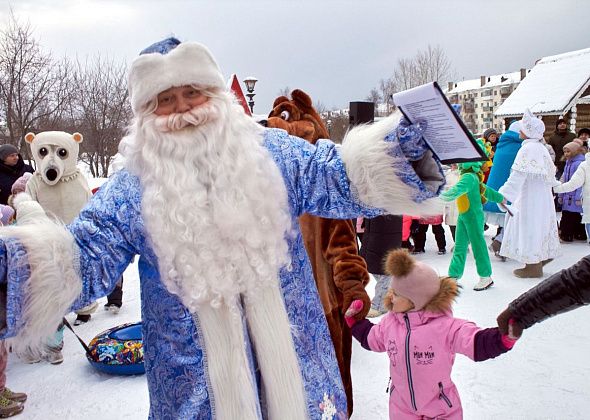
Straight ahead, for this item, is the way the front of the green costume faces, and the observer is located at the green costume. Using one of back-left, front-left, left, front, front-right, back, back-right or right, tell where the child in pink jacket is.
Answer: front-left

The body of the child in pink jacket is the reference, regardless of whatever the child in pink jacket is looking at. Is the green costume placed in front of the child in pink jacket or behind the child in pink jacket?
behind

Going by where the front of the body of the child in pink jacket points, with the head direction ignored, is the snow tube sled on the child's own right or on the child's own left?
on the child's own right

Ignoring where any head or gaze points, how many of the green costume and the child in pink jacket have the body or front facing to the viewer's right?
0

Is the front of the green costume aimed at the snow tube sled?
yes

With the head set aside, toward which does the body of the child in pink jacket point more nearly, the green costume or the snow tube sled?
the snow tube sled

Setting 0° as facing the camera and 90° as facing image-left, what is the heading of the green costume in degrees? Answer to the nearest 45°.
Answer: approximately 45°

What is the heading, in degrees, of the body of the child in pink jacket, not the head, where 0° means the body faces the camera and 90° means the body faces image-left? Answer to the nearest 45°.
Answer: approximately 45°
